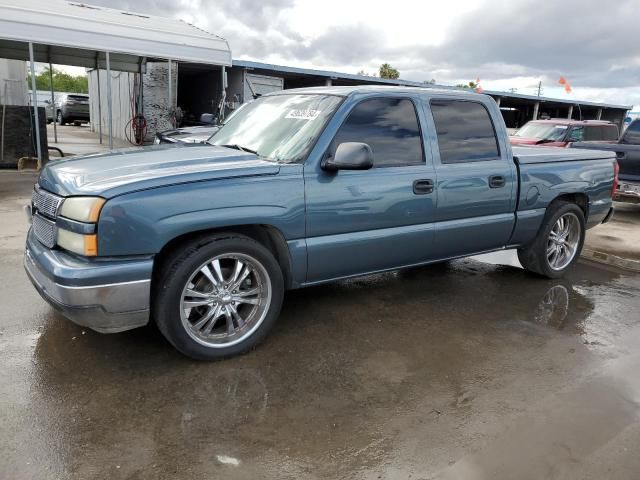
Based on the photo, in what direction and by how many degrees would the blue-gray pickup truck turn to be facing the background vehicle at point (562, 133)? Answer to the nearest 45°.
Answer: approximately 180°

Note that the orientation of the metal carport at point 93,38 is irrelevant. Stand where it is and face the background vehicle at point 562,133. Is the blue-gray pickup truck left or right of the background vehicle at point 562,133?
right

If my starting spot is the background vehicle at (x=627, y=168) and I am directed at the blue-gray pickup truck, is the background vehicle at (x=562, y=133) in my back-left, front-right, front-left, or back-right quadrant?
back-right

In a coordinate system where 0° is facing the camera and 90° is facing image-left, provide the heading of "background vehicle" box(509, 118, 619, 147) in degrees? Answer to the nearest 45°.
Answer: approximately 45°

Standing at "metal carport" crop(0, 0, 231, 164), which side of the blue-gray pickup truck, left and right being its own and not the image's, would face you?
right

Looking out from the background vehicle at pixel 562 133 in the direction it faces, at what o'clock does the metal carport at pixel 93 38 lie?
The metal carport is roughly at 1 o'clock from the background vehicle.

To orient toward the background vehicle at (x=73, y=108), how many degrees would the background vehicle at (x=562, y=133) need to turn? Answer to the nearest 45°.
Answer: approximately 45° to its right

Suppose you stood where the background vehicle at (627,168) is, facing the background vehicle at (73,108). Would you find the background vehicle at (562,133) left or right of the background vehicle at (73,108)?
right

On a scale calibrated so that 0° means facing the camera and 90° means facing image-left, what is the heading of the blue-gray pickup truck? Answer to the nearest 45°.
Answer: approximately 45°

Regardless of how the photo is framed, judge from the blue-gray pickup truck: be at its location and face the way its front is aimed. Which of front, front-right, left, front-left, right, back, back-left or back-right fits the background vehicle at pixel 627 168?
back
